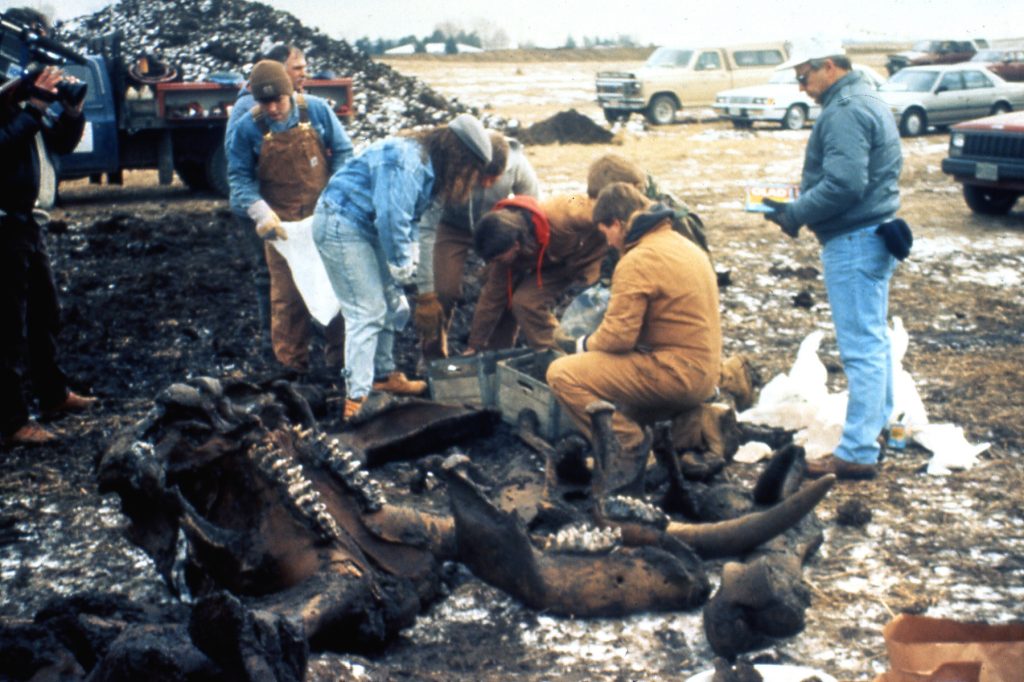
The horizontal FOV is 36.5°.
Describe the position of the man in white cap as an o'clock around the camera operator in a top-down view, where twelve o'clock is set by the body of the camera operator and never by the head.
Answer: The man in white cap is roughly at 1 o'clock from the camera operator.

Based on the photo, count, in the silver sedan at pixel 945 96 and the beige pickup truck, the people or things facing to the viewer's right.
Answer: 0

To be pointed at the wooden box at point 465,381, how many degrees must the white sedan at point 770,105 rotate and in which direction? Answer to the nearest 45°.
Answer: approximately 45° to its left

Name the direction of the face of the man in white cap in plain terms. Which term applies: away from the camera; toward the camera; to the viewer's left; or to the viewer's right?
to the viewer's left

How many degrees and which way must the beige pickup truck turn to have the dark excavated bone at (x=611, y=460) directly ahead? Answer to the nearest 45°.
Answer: approximately 45° to its left

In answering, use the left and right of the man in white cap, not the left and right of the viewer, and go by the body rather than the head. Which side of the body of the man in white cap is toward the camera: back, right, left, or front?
left

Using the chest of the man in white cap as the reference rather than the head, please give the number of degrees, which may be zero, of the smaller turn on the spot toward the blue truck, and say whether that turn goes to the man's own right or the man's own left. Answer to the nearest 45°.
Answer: approximately 45° to the man's own right

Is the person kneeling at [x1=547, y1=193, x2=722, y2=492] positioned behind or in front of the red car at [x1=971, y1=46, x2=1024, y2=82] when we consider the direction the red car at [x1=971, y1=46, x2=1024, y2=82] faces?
in front

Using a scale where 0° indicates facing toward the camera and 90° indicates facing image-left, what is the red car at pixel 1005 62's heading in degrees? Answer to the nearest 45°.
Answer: approximately 45°

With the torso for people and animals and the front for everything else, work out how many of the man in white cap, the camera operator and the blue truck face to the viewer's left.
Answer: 2

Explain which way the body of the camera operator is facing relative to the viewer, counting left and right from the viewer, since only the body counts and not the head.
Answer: facing to the right of the viewer

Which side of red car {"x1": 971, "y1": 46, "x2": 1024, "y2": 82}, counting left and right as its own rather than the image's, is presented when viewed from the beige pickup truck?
front
